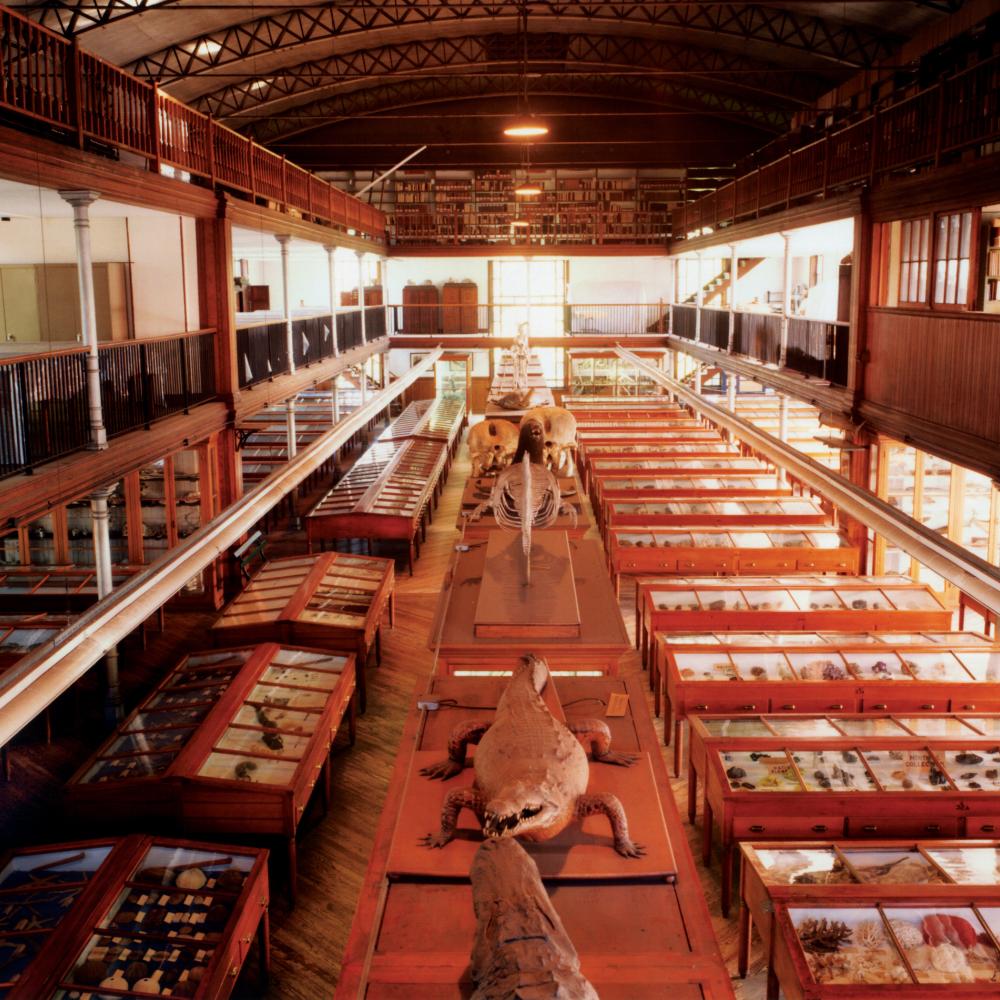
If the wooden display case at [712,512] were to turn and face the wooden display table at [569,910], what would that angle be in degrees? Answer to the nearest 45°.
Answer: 0° — it already faces it

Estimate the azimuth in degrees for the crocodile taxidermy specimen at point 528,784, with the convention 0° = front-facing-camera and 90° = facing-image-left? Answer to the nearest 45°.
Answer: approximately 0°

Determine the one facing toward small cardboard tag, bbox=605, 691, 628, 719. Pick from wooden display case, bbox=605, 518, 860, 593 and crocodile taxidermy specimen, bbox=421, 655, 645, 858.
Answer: the wooden display case

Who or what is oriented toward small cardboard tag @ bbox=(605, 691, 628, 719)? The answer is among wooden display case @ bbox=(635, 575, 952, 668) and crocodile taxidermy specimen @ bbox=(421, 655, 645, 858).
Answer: the wooden display case

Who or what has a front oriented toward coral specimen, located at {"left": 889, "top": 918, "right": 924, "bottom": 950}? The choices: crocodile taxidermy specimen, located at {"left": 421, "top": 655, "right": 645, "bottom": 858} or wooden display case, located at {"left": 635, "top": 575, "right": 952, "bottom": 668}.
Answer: the wooden display case
